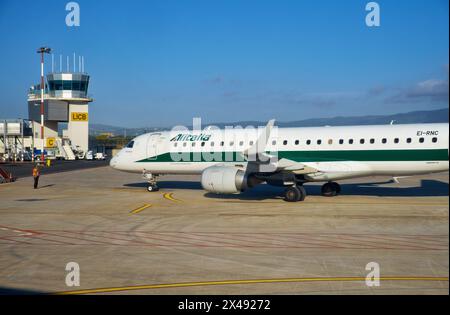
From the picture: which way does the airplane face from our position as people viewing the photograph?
facing to the left of the viewer
